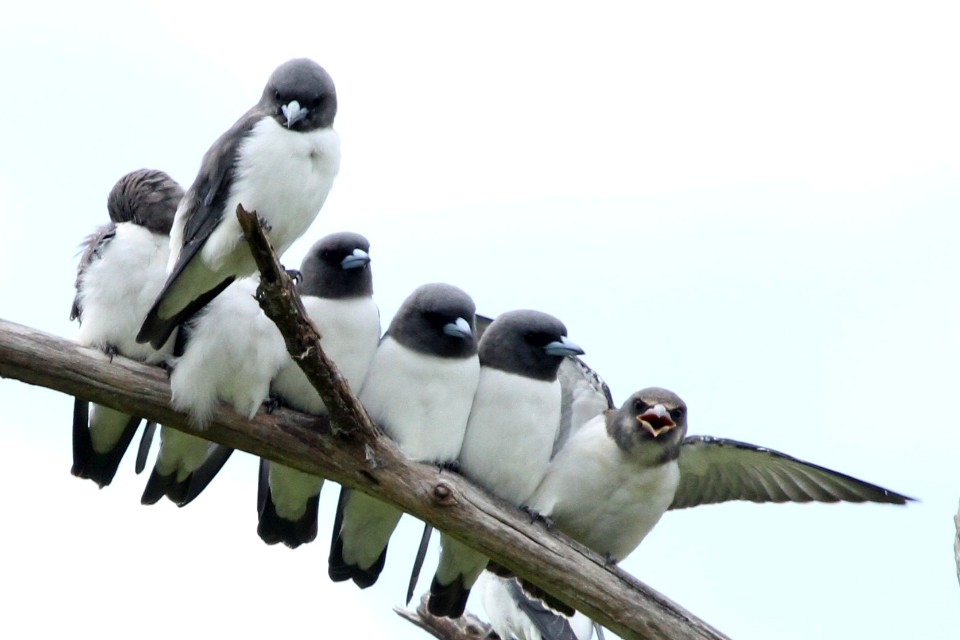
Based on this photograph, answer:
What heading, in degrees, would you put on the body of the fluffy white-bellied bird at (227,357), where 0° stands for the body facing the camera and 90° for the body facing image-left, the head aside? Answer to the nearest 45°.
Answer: approximately 315°

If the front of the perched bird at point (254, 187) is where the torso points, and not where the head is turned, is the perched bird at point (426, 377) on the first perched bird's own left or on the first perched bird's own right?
on the first perched bird's own left

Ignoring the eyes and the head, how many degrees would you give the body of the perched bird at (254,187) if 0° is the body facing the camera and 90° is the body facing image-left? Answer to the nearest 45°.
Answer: approximately 315°
